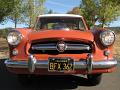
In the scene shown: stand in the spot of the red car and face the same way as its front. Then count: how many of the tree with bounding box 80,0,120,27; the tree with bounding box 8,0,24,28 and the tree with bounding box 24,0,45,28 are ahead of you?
0

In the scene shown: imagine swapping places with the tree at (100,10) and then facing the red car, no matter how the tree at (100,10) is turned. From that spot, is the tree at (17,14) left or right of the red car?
right

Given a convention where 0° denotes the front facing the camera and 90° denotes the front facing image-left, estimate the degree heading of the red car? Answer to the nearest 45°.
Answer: approximately 0°

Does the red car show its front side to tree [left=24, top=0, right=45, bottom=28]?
no

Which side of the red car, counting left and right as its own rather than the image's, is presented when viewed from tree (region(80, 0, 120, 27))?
back

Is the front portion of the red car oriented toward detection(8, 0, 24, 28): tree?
no

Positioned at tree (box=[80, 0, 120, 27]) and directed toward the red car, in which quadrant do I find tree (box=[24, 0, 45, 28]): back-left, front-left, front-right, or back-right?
front-right
